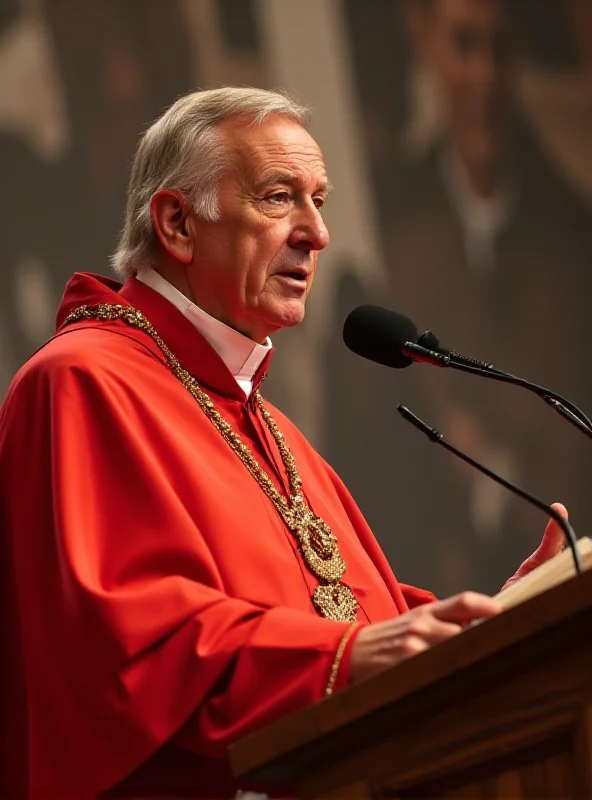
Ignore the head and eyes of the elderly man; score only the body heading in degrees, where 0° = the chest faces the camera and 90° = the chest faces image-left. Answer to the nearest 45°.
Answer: approximately 315°

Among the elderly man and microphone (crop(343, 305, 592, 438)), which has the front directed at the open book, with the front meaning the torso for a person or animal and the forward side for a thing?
the elderly man

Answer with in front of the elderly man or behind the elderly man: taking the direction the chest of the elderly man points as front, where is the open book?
in front

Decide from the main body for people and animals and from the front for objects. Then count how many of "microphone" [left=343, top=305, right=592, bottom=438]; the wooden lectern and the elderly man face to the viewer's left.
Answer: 1

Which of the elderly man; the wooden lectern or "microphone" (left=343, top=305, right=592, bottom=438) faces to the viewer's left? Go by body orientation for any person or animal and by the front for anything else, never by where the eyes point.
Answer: the microphone

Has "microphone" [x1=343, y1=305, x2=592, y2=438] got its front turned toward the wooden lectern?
no

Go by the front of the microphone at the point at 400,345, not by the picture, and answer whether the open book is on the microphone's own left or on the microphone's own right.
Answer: on the microphone's own left

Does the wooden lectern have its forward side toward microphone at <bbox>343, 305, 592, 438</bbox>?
no

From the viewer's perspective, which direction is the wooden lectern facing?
to the viewer's right

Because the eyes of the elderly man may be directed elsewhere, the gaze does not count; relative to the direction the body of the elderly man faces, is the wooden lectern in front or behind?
in front

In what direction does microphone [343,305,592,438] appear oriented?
to the viewer's left

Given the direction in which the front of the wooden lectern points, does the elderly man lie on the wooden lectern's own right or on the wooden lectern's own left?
on the wooden lectern's own right
